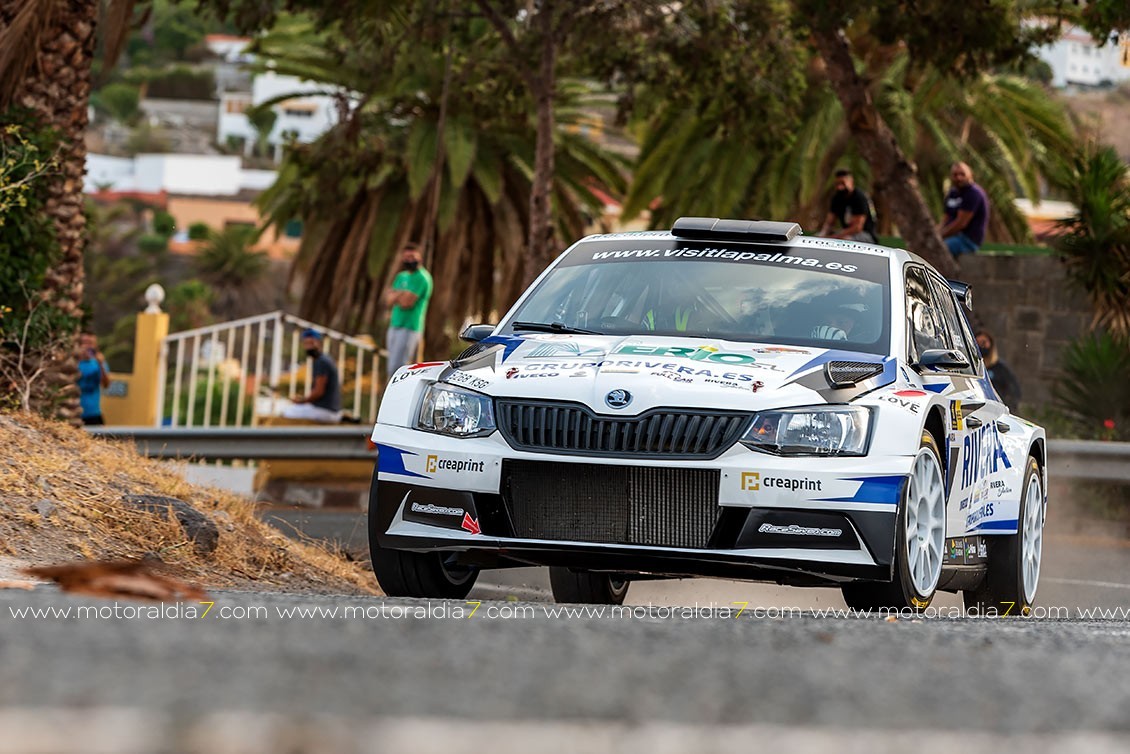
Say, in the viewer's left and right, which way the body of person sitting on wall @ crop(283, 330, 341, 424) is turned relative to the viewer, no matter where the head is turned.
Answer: facing to the left of the viewer

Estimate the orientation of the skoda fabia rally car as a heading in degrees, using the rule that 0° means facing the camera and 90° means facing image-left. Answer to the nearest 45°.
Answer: approximately 0°

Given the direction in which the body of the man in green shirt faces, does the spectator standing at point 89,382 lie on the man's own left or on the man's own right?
on the man's own right

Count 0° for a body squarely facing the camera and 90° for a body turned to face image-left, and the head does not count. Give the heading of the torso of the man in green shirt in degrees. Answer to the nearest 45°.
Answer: approximately 45°

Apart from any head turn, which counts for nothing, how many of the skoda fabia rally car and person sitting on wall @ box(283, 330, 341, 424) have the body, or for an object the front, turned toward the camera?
1

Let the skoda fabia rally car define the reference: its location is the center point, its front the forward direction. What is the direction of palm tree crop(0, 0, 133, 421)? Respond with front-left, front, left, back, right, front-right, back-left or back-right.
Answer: back-right

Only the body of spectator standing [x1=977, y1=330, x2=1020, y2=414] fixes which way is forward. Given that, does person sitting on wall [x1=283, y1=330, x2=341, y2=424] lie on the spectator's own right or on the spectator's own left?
on the spectator's own right

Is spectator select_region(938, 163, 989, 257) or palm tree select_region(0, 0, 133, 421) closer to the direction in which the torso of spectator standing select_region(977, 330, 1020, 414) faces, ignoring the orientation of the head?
the palm tree

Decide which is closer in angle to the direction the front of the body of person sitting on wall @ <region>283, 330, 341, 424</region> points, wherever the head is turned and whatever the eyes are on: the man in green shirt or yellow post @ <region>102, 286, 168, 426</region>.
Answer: the yellow post
